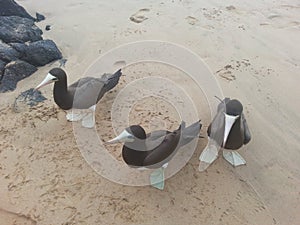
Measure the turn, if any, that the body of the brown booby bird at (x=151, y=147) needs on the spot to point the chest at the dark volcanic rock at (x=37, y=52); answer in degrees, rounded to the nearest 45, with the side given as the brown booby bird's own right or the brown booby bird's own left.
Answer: approximately 45° to the brown booby bird's own right

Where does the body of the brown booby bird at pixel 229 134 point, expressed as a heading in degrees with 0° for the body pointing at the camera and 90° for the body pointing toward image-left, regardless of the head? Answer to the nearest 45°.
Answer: approximately 0°

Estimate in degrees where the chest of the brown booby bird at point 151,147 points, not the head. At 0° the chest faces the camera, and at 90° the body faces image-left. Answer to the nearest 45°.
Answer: approximately 90°

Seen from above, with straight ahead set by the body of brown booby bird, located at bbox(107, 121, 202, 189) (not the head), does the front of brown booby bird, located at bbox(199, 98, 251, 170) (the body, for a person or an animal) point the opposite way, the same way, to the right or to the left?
to the left

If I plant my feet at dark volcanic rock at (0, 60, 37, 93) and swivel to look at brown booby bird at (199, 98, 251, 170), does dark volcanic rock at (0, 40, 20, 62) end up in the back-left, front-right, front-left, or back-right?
back-left

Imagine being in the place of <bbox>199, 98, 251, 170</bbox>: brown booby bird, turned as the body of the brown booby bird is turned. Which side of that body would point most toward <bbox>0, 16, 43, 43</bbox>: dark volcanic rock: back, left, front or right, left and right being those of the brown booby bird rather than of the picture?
right

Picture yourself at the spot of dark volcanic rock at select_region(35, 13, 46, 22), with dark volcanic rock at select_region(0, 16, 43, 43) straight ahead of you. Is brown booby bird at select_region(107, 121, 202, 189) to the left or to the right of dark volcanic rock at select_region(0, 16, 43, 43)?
left

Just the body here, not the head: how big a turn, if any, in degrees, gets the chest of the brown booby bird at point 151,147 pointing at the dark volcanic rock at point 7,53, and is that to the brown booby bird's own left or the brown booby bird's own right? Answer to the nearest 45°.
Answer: approximately 45° to the brown booby bird's own right

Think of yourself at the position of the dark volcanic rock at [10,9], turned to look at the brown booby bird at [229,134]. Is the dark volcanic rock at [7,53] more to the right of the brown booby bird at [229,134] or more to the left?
right

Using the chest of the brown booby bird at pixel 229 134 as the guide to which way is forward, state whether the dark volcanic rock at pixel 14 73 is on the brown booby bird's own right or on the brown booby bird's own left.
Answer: on the brown booby bird's own right

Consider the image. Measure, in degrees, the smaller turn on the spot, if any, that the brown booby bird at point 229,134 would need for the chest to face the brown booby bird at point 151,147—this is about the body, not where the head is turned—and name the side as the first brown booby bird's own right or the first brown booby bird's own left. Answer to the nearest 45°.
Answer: approximately 45° to the first brown booby bird's own right
